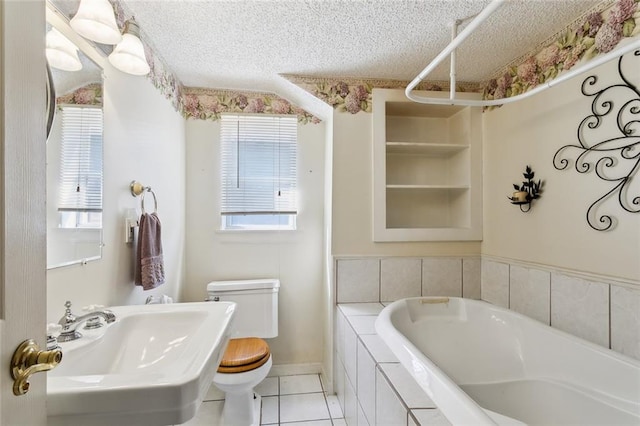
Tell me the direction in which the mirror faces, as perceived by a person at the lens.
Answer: facing the viewer and to the right of the viewer

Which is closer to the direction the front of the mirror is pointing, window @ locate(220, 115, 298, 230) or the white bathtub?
the white bathtub

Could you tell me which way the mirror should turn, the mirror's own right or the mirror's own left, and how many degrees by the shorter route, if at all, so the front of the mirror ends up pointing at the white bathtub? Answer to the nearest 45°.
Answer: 0° — it already faces it

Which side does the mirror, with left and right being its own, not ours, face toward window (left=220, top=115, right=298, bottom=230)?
left
